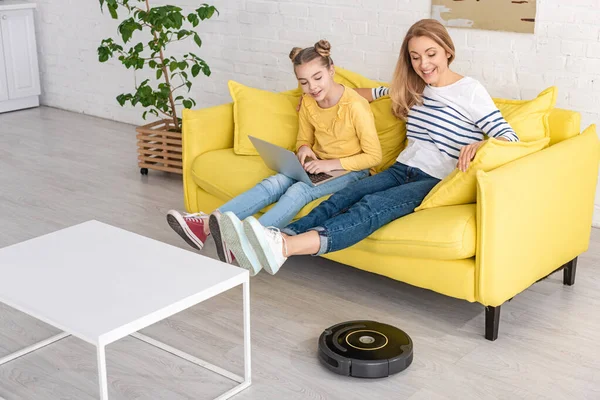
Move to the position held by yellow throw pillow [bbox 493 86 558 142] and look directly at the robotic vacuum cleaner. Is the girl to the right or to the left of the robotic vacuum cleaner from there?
right

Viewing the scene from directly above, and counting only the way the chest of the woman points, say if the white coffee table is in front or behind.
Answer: in front

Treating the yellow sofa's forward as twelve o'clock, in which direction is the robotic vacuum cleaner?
The robotic vacuum cleaner is roughly at 12 o'clock from the yellow sofa.

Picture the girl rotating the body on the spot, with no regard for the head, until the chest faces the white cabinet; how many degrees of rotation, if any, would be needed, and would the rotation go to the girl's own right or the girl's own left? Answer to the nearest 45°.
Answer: approximately 90° to the girl's own right

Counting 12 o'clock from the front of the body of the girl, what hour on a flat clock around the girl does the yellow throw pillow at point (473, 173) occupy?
The yellow throw pillow is roughly at 9 o'clock from the girl.

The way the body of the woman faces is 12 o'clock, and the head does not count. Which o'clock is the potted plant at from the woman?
The potted plant is roughly at 3 o'clock from the woman.

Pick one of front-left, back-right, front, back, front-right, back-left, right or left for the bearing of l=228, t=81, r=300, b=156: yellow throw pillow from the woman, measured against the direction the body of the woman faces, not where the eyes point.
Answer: right

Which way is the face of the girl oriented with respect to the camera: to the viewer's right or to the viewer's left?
to the viewer's left

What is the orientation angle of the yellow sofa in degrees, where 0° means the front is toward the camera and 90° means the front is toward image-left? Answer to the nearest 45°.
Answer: approximately 45°

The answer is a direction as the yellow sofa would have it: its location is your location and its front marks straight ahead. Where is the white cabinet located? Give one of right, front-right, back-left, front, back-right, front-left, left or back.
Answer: right
